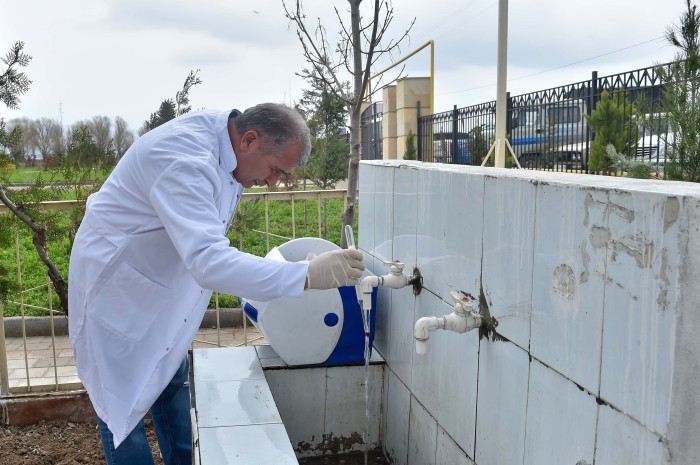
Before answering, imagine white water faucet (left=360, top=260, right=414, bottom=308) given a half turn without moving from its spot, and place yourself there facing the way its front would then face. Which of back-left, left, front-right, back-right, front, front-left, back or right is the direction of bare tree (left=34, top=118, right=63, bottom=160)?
back-left

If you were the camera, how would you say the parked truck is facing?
facing to the left of the viewer

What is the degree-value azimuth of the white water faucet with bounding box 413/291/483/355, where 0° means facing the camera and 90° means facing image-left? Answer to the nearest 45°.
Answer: approximately 90°

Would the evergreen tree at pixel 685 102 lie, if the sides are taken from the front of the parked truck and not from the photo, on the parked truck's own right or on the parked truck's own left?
on the parked truck's own left

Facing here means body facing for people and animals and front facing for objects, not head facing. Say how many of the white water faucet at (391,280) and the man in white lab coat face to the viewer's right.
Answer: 1

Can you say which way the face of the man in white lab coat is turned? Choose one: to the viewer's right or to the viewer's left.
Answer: to the viewer's right

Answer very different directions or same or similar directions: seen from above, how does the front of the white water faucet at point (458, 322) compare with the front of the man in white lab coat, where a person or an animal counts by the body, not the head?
very different directions

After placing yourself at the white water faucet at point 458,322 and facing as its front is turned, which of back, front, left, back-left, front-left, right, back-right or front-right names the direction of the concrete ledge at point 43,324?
front-right

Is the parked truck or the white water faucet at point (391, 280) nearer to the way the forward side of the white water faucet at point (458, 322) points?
the white water faucet

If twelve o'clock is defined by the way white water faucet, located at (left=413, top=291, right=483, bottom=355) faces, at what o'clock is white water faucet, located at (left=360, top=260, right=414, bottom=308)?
white water faucet, located at (left=360, top=260, right=414, bottom=308) is roughly at 2 o'clock from white water faucet, located at (left=413, top=291, right=483, bottom=355).

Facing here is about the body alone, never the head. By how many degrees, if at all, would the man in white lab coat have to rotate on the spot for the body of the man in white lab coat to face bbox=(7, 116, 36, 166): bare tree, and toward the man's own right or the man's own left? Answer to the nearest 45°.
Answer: approximately 135° to the man's own left

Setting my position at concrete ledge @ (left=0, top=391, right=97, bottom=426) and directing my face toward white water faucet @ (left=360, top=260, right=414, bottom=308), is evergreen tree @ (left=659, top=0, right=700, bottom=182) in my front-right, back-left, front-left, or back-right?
front-left
